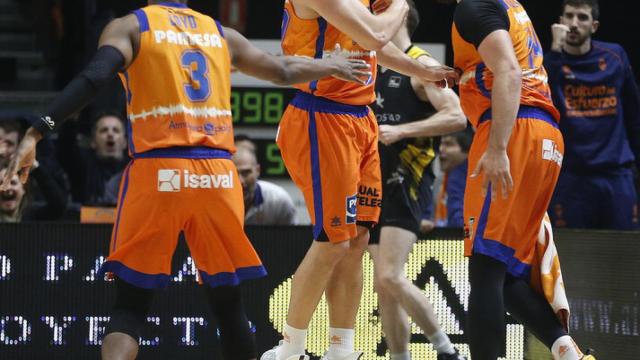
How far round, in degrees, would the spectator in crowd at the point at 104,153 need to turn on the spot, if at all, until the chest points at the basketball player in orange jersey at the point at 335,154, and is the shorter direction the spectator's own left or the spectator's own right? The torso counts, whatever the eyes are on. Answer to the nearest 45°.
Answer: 0° — they already face them

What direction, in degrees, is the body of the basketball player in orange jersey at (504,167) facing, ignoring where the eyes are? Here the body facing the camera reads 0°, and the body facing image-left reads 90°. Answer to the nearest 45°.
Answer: approximately 135°

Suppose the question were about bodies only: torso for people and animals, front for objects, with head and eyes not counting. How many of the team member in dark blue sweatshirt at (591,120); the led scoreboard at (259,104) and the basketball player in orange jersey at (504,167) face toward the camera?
2

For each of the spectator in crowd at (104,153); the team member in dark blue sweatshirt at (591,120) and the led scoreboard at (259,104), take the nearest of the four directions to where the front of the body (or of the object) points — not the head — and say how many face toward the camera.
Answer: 3

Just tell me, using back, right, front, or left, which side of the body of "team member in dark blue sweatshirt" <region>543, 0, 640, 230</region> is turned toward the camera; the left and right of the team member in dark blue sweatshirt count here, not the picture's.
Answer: front

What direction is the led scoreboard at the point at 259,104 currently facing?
toward the camera

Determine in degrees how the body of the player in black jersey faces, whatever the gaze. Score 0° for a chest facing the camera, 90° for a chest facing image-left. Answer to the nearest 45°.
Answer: approximately 45°

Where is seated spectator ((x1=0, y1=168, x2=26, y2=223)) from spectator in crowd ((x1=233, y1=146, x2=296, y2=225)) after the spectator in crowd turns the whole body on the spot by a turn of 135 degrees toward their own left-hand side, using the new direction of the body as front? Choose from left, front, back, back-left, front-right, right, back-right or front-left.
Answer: back

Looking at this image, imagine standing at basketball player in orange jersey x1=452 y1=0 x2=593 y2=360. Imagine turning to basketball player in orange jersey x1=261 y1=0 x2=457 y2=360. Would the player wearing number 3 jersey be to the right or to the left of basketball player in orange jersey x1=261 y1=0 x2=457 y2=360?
left

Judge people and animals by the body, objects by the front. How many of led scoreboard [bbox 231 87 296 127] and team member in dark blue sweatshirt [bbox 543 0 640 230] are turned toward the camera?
2

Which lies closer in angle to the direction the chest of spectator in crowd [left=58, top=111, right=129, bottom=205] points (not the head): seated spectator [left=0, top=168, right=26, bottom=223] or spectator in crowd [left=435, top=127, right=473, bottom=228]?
the seated spectator

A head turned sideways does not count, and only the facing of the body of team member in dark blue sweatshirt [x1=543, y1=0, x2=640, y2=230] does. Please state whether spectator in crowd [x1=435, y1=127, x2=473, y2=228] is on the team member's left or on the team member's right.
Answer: on the team member's right
